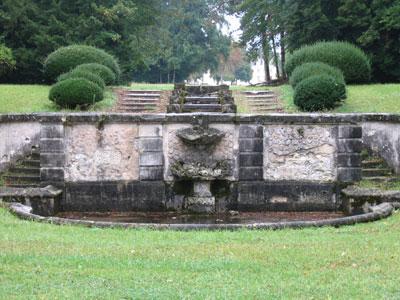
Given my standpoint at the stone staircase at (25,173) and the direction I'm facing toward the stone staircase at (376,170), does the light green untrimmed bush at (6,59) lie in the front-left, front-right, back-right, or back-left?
back-left

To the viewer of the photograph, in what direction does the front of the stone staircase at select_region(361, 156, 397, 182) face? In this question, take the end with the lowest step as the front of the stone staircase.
facing the viewer

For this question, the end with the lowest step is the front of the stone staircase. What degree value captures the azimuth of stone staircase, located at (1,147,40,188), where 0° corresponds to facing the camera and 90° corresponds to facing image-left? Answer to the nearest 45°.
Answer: approximately 0°

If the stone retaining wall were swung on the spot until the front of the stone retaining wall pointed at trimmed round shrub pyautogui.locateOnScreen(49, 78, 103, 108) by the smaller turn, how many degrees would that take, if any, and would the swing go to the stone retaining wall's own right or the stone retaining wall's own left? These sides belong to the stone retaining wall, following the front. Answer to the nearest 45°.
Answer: approximately 135° to the stone retaining wall's own right

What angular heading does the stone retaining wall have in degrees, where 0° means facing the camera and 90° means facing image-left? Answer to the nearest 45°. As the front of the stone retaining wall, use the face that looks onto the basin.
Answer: approximately 0°

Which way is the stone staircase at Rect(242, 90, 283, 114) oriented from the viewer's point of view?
toward the camera

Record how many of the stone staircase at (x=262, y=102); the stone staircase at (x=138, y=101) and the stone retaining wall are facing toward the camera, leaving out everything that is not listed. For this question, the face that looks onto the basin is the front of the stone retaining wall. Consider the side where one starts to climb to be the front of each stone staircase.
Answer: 3

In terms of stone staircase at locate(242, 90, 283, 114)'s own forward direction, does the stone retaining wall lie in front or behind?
in front
